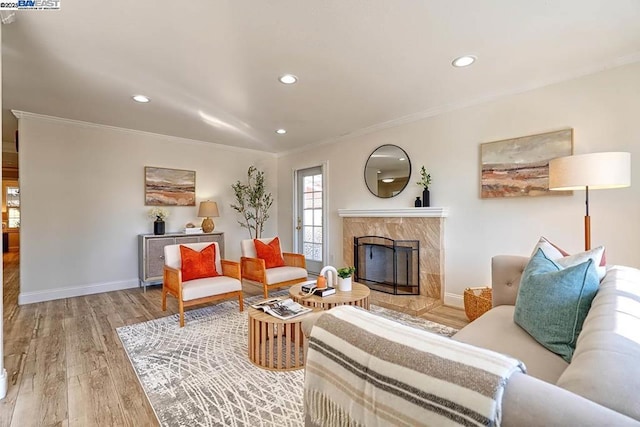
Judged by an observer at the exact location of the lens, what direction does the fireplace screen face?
facing the viewer and to the left of the viewer

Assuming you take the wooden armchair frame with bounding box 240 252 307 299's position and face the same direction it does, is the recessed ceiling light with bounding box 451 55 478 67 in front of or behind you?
in front

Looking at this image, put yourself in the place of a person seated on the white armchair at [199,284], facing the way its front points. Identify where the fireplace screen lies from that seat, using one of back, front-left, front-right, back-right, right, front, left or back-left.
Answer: front-left

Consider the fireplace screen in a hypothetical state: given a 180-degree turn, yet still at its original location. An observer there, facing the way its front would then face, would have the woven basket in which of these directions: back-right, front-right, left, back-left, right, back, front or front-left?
right

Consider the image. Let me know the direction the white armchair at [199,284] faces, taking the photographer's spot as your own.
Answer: facing the viewer and to the right of the viewer

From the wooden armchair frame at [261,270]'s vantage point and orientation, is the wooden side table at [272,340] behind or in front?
in front

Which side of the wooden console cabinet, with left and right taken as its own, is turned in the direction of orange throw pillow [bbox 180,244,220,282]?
front

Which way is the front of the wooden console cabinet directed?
toward the camera

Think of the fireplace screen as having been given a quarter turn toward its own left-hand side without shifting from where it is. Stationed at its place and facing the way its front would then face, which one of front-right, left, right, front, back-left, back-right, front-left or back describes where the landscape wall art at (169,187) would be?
back-right

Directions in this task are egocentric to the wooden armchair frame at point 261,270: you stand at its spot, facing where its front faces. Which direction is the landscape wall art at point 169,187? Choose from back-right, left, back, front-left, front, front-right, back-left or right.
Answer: back

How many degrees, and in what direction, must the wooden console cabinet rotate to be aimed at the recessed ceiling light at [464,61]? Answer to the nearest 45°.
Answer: approximately 45° to its left

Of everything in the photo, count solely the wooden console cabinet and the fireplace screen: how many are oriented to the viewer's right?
0
